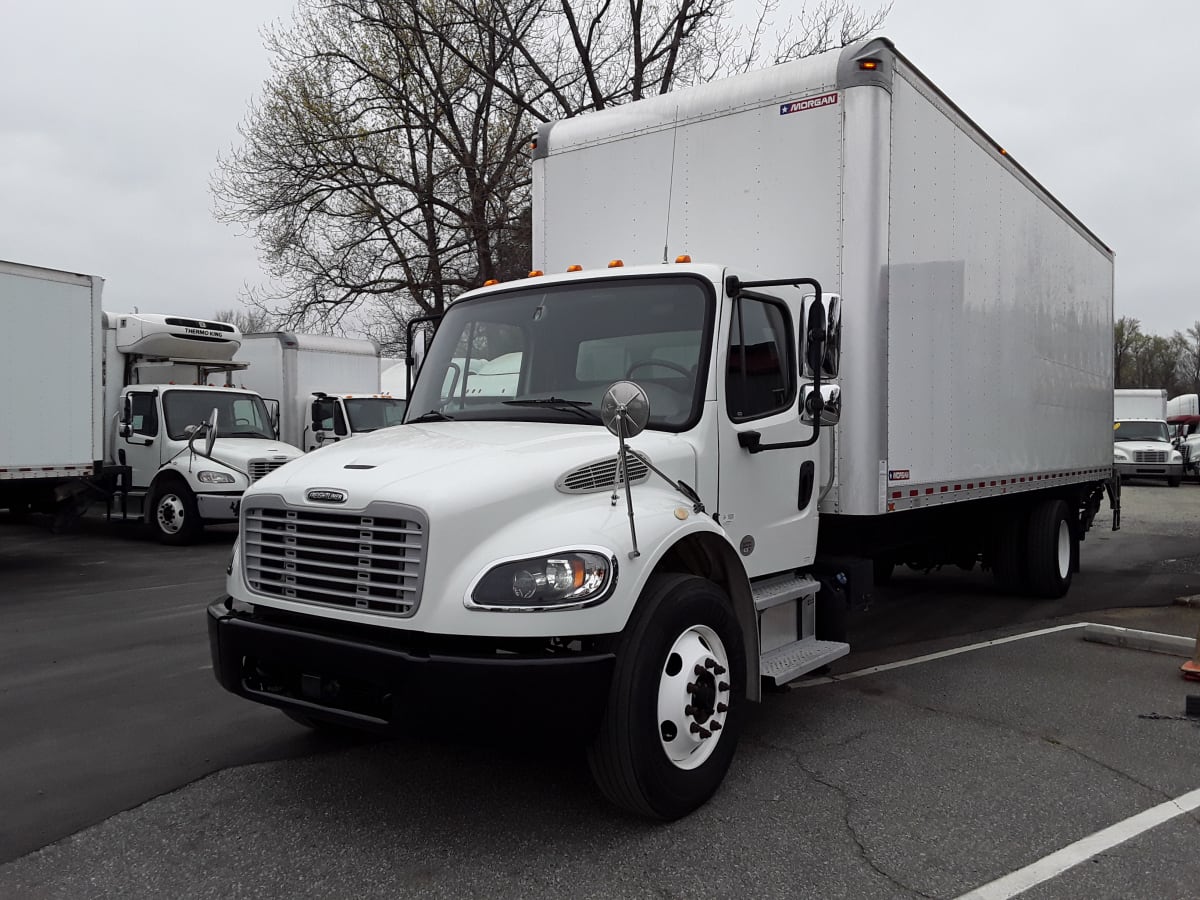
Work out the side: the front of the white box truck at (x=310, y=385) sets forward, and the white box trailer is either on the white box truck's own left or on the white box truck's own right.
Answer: on the white box truck's own right

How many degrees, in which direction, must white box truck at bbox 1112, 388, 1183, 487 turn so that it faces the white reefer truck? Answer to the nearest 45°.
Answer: approximately 45° to its right

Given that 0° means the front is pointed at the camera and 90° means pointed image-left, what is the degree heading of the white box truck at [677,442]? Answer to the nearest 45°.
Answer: approximately 45°

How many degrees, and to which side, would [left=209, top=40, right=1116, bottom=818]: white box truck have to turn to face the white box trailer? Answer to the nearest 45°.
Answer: approximately 90° to its right

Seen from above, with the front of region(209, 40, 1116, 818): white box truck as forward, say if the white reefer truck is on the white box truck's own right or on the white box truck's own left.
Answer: on the white box truck's own right

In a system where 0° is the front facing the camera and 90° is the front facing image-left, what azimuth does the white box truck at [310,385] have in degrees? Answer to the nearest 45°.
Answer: approximately 315°

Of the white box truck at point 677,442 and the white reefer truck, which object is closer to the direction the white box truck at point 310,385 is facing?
the white box truck

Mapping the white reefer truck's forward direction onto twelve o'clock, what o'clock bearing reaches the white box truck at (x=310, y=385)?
The white box truck is roughly at 9 o'clock from the white reefer truck.

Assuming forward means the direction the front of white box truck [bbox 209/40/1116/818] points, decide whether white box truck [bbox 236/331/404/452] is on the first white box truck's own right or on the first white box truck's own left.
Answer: on the first white box truck's own right

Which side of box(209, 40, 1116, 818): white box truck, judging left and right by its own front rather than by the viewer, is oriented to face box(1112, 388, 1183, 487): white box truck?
back
